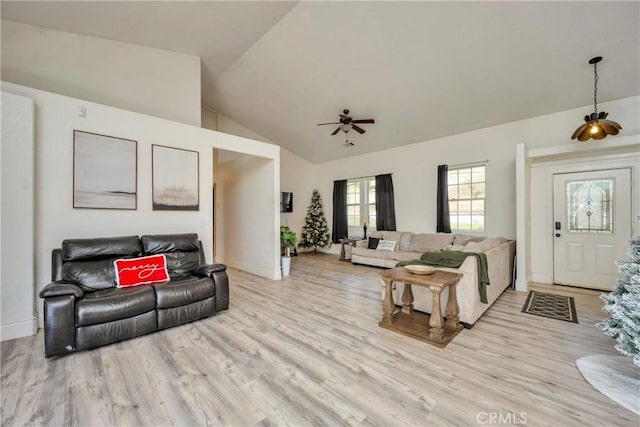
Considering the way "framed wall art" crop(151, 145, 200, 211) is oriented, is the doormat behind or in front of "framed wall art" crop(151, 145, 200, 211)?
in front

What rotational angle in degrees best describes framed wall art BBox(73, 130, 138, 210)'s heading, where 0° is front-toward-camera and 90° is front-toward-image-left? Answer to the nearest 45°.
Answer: approximately 315°

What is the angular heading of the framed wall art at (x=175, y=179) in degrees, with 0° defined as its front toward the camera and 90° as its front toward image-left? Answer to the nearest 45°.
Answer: approximately 315°

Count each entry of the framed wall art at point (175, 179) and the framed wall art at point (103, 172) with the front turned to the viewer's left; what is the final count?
0

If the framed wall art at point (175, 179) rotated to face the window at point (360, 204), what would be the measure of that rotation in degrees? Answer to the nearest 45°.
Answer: approximately 45° to its left

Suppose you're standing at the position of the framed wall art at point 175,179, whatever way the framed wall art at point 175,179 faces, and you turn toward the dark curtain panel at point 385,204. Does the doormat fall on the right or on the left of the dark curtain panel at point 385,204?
right

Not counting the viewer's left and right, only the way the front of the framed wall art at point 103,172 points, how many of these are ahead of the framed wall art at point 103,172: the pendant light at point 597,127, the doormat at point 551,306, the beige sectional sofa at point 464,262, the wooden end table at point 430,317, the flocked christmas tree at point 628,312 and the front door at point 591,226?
6

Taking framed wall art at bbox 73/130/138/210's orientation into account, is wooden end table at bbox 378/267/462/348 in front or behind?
in front

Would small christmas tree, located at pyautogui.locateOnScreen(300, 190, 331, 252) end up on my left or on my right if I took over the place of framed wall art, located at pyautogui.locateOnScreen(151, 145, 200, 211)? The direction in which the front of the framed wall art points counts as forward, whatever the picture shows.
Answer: on my left

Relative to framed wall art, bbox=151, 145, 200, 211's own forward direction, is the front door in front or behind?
in front

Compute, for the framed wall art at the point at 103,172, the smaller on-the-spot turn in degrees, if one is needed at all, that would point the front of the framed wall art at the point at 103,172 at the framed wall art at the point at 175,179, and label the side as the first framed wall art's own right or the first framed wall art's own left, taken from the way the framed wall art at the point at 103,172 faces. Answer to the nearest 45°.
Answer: approximately 45° to the first framed wall art's own left
